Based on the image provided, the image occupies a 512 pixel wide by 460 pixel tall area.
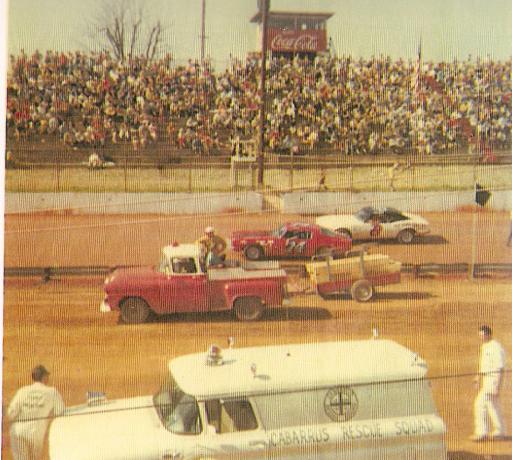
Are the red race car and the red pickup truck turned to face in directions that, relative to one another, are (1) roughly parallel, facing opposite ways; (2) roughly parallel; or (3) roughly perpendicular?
roughly parallel

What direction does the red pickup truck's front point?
to the viewer's left

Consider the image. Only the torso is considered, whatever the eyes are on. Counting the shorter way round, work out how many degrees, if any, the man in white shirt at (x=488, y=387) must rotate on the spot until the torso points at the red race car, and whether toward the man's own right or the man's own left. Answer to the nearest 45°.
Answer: approximately 90° to the man's own right

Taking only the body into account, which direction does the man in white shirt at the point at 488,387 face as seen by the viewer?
to the viewer's left

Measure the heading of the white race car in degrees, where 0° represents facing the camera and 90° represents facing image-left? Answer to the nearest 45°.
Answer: approximately 90°

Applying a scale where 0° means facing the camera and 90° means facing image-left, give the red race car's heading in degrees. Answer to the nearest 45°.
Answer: approximately 90°

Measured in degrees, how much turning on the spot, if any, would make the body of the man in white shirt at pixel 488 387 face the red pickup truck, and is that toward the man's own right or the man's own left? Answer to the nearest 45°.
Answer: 0° — they already face it
